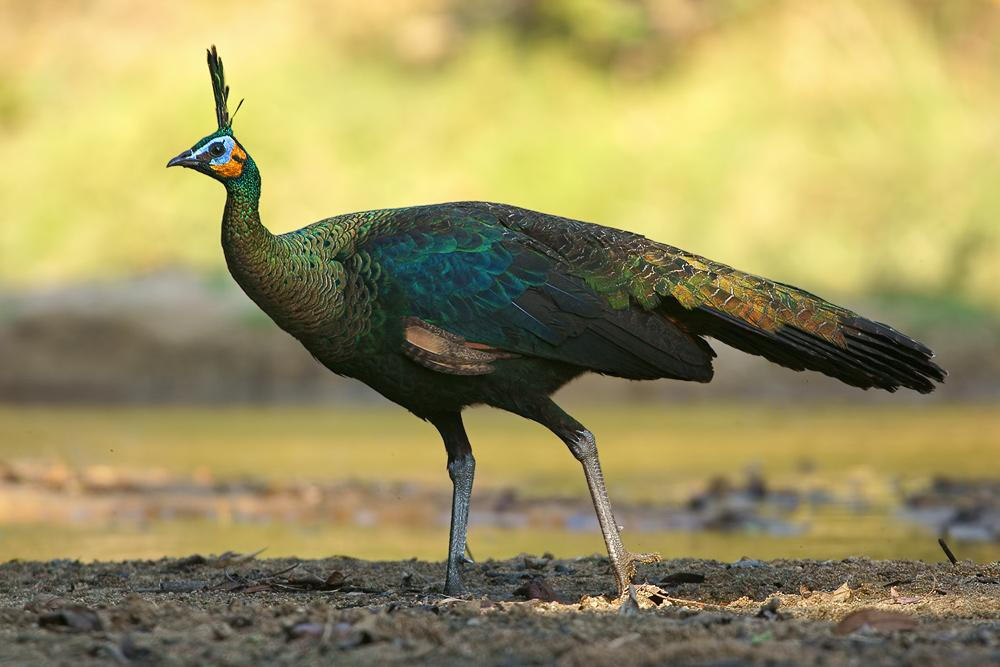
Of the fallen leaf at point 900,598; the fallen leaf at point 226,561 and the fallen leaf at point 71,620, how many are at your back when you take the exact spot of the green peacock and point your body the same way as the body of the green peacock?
1

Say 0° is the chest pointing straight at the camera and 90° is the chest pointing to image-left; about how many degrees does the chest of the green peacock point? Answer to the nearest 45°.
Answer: approximately 90°

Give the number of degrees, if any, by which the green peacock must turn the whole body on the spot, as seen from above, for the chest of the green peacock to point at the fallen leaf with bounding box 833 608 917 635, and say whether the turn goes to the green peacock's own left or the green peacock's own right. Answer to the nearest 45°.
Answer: approximately 135° to the green peacock's own left

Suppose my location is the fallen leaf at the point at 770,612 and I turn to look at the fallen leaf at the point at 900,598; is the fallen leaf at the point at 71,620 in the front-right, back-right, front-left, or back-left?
back-left

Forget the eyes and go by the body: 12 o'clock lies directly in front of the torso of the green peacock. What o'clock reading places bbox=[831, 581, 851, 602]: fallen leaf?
The fallen leaf is roughly at 6 o'clock from the green peacock.

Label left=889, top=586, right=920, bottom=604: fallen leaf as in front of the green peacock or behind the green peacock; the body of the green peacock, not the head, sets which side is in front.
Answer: behind

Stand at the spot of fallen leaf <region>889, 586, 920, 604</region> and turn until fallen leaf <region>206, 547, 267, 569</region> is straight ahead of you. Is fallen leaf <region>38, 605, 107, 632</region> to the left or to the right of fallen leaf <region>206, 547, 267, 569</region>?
left

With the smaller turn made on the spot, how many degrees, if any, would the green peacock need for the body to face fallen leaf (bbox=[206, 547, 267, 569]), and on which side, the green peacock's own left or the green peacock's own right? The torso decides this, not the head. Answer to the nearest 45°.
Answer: approximately 45° to the green peacock's own right
